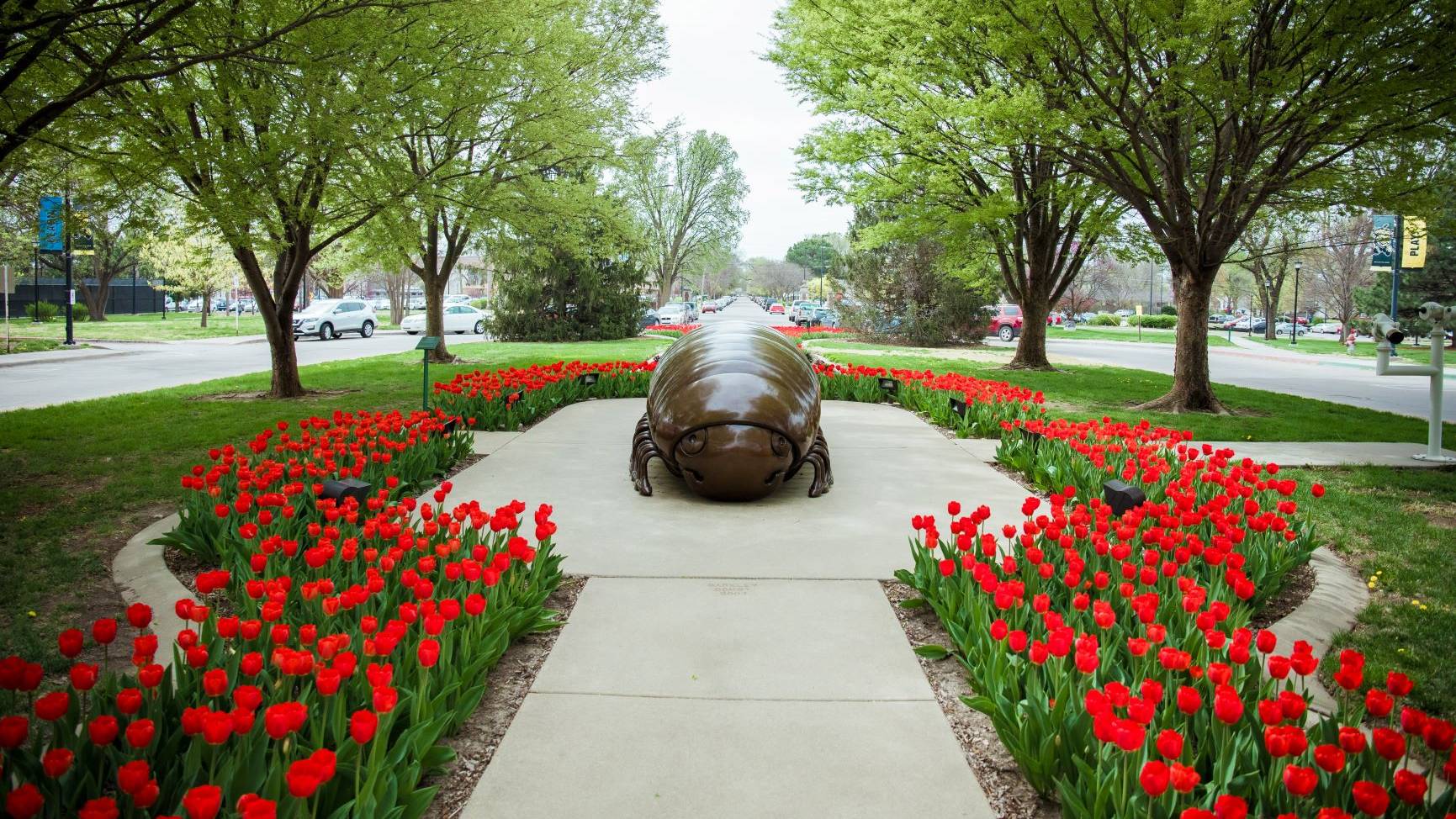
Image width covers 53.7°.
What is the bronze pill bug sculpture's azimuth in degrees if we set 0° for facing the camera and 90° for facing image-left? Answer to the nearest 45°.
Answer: approximately 0°

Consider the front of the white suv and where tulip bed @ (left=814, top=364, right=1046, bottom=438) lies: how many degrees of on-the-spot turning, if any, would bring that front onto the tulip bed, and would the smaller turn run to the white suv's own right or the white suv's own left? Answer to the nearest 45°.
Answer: approximately 45° to the white suv's own left

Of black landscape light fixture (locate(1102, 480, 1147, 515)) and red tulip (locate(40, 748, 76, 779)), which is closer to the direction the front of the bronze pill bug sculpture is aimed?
the red tulip

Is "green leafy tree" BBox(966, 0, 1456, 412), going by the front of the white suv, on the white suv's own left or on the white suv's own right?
on the white suv's own left

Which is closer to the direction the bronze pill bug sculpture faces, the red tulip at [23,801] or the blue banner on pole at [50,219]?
the red tulip

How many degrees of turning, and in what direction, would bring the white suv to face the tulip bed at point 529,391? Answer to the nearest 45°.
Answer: approximately 45° to its left
